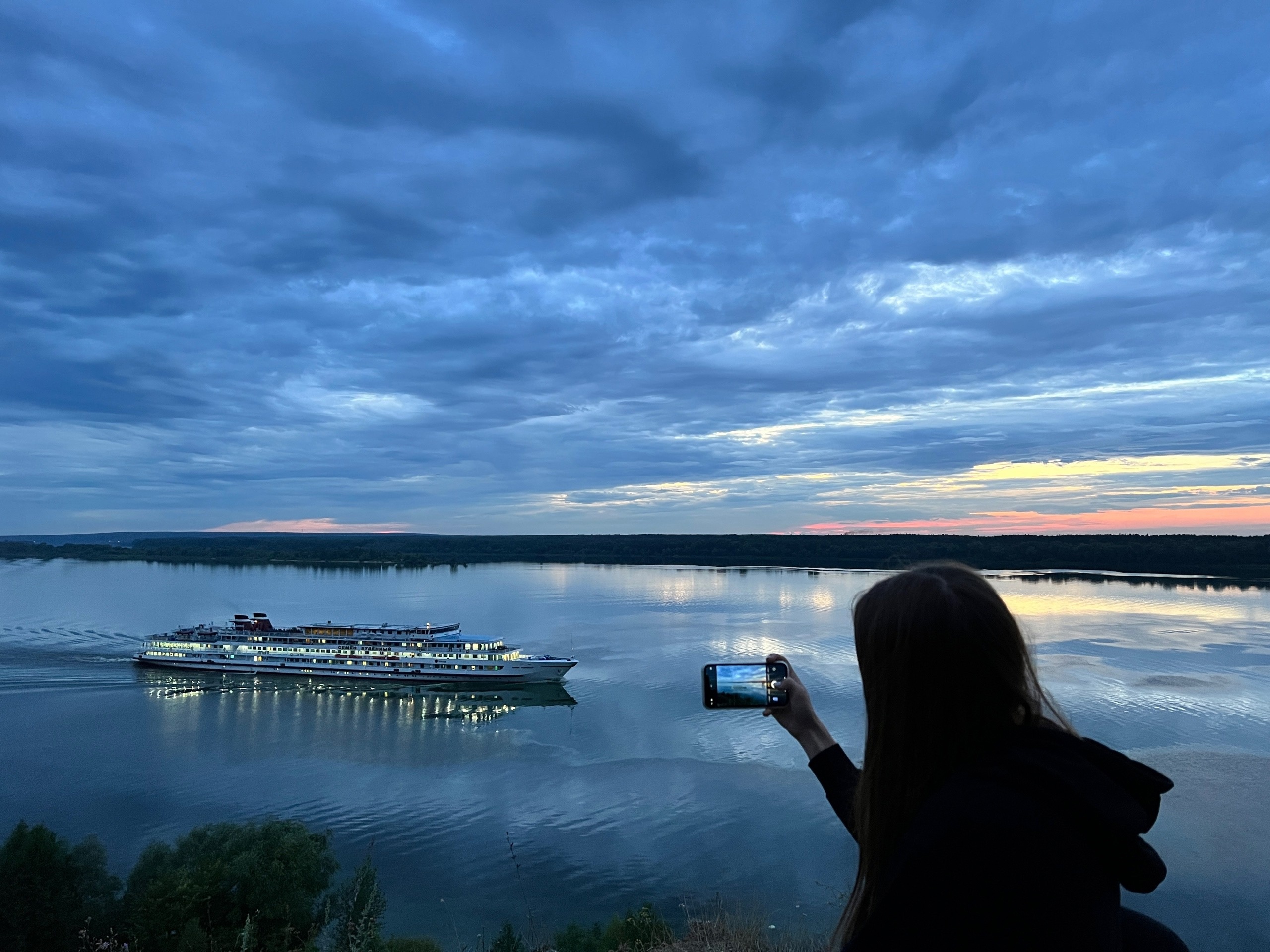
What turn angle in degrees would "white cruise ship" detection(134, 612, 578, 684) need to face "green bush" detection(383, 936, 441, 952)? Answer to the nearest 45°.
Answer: approximately 45° to its right

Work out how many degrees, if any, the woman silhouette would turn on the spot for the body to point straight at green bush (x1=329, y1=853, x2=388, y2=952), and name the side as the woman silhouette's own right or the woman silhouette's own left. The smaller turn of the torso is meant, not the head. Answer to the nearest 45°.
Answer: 0° — they already face it

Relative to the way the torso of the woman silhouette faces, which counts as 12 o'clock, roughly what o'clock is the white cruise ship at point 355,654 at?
The white cruise ship is roughly at 12 o'clock from the woman silhouette.

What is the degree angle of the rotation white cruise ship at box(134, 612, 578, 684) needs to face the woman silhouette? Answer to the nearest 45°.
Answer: approximately 45° to its right

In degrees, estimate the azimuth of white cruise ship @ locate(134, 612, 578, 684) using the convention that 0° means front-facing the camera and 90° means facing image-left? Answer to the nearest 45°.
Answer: approximately 315°

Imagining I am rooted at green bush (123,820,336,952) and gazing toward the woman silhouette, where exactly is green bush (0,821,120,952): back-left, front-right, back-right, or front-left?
back-right

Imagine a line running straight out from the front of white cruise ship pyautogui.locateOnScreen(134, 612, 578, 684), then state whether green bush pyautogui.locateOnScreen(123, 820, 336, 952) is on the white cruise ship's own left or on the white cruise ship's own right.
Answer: on the white cruise ship's own right

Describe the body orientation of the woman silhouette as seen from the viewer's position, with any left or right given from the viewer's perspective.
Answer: facing away from the viewer and to the left of the viewer

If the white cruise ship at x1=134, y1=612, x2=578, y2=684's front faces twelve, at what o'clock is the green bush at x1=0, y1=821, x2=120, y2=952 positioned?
The green bush is roughly at 2 o'clock from the white cruise ship.
